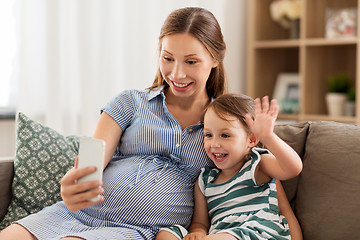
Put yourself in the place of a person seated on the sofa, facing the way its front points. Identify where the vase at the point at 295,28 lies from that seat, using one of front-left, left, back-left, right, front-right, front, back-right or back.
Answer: back

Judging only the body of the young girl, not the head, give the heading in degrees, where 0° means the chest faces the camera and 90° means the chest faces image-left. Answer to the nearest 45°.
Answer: approximately 45°

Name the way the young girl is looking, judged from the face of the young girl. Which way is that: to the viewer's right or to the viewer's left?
to the viewer's left

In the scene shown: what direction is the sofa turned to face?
toward the camera

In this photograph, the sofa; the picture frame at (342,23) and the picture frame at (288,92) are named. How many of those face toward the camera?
3

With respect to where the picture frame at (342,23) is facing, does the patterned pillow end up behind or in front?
in front

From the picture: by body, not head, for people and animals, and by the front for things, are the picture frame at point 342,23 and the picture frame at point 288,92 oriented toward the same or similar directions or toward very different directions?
same or similar directions

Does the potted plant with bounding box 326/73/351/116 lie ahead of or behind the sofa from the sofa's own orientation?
behind

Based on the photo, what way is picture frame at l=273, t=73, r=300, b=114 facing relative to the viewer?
toward the camera

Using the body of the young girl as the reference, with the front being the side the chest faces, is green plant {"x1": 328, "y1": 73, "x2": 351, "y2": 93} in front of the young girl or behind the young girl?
behind

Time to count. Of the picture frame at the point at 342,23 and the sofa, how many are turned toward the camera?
2
